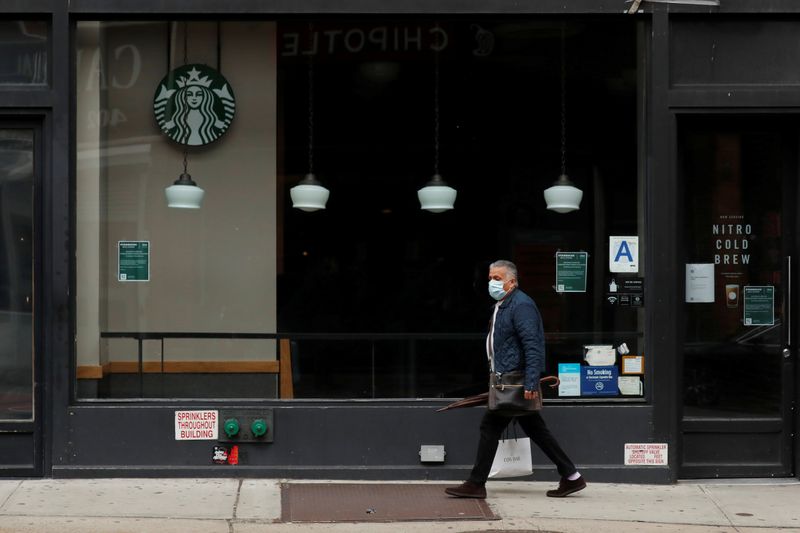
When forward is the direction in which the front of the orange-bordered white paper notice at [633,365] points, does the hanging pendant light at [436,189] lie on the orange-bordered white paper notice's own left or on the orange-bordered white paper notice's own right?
on the orange-bordered white paper notice's own right

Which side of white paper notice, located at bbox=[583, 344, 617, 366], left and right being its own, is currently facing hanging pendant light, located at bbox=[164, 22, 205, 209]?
right

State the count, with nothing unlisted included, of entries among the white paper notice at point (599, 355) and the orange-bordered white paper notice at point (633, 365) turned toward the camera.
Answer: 2

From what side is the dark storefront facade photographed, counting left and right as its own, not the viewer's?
front

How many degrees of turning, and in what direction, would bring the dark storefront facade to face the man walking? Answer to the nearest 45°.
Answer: approximately 45° to its left

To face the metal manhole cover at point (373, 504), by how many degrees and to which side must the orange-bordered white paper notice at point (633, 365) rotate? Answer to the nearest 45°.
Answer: approximately 45° to its right

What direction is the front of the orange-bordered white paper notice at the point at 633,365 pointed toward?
toward the camera

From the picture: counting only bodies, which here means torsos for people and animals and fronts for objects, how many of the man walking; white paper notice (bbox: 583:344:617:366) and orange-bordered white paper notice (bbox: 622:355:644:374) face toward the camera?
2

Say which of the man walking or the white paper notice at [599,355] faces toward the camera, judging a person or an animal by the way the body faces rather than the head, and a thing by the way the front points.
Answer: the white paper notice
